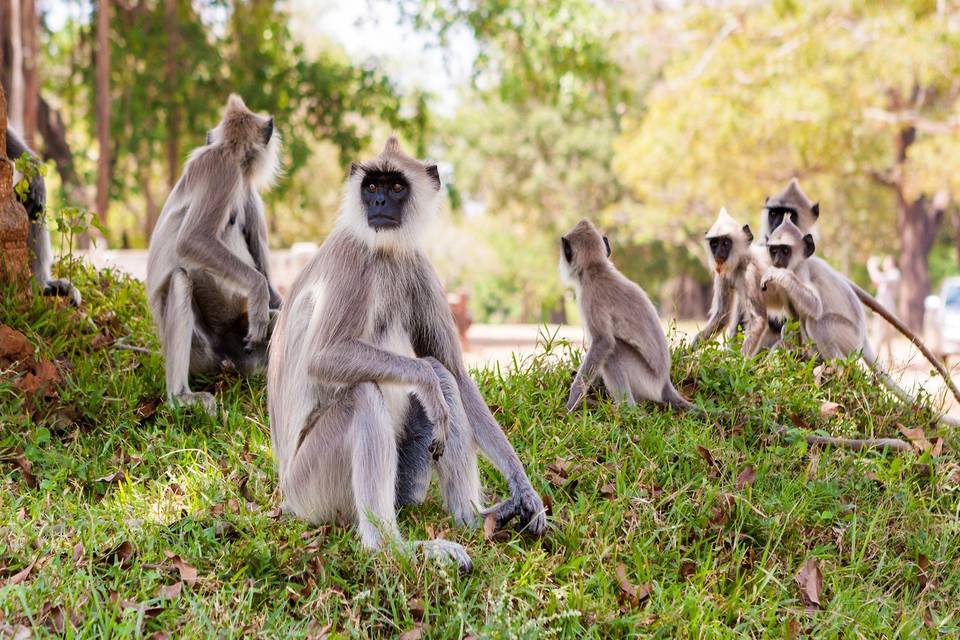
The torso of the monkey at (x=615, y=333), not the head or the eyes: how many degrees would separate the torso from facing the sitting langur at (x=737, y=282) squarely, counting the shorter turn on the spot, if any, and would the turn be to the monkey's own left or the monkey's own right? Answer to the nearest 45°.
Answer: approximately 90° to the monkey's own right

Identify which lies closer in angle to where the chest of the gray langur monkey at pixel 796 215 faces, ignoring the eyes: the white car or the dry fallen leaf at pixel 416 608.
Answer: the dry fallen leaf

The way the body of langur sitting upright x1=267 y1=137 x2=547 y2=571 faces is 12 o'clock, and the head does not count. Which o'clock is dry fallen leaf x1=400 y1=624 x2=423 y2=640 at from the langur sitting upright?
The dry fallen leaf is roughly at 1 o'clock from the langur sitting upright.

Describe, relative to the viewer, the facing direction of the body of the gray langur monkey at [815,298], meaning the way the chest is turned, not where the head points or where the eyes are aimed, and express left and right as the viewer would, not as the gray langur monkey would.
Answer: facing to the left of the viewer

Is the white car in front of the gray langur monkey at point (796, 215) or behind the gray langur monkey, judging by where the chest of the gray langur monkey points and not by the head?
behind

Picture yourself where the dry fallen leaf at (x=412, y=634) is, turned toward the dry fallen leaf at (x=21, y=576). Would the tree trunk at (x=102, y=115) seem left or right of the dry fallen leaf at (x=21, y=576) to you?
right

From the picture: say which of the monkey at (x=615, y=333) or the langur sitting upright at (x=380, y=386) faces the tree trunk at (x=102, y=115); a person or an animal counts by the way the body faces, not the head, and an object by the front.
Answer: the monkey

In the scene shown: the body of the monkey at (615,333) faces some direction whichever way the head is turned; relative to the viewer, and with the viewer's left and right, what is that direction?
facing away from the viewer and to the left of the viewer

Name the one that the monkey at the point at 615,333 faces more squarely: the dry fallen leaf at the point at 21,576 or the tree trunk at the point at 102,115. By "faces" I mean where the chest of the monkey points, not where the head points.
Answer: the tree trunk
